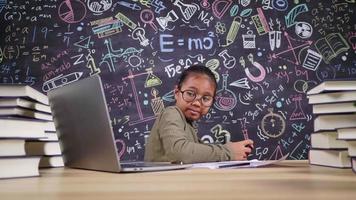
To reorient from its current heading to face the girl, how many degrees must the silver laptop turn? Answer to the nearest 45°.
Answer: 0° — it already faces them

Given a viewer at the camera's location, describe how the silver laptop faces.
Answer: facing away from the viewer and to the right of the viewer
